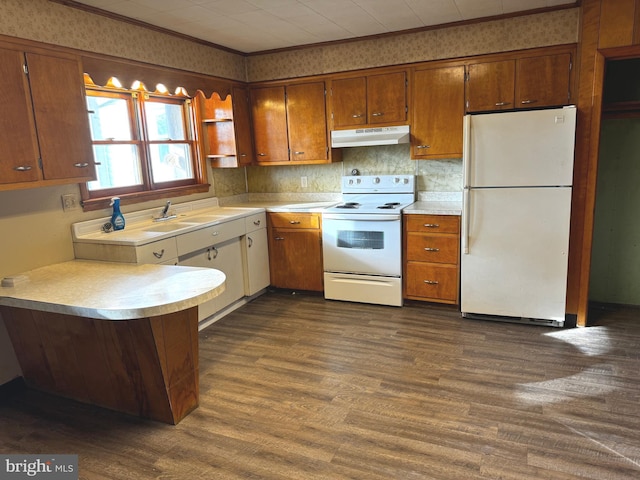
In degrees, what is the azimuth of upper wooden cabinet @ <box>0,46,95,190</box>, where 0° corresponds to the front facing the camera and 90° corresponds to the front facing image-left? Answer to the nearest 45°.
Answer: approximately 315°

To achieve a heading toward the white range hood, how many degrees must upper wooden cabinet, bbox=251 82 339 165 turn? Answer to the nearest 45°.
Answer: approximately 45° to its left

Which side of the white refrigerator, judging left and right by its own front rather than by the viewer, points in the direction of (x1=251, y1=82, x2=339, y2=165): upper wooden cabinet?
right

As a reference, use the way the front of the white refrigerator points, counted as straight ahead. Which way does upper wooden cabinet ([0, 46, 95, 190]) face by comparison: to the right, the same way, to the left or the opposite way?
to the left

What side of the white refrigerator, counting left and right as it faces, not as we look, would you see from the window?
right
